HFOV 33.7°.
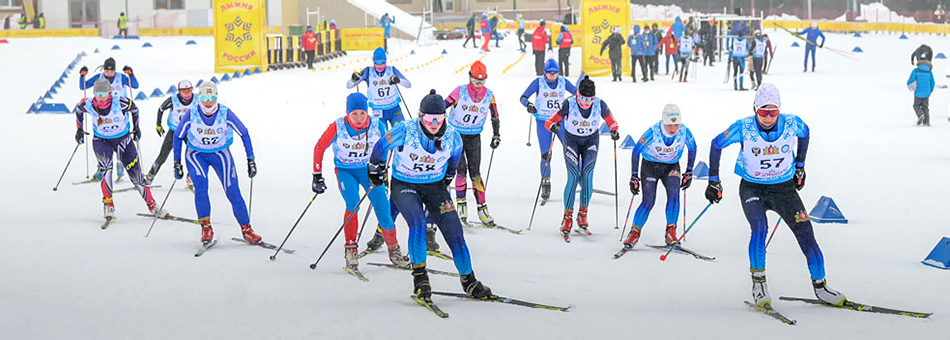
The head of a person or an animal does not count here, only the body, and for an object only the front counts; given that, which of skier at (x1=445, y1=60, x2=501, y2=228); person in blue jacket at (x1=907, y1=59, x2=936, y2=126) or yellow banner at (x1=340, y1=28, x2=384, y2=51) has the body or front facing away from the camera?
the person in blue jacket

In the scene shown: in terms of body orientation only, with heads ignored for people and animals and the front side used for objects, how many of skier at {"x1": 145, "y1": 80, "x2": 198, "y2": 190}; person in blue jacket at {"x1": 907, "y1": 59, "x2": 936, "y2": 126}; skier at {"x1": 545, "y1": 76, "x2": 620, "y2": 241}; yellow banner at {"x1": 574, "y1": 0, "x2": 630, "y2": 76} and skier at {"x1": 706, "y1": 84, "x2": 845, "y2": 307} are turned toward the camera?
4

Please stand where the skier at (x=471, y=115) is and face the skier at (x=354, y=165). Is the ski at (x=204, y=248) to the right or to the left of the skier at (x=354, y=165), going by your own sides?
right

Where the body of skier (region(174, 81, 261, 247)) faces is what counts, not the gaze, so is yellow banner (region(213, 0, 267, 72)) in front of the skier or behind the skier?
behind

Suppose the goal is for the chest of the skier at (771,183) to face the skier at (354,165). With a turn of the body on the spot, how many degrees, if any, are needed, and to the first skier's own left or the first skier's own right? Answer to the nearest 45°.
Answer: approximately 90° to the first skier's own right

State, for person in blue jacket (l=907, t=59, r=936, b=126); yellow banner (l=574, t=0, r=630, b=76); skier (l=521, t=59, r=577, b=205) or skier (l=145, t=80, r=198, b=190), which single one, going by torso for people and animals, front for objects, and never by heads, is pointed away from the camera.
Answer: the person in blue jacket

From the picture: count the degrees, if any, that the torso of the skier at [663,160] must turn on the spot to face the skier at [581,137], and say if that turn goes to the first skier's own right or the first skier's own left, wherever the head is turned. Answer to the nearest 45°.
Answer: approximately 135° to the first skier's own right

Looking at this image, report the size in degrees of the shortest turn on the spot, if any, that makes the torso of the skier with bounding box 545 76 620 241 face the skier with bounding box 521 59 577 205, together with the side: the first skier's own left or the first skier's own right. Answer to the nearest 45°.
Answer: approximately 180°

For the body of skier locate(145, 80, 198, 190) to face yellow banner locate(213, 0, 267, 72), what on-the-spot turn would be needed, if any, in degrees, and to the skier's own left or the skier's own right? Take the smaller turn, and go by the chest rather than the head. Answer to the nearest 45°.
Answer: approximately 180°

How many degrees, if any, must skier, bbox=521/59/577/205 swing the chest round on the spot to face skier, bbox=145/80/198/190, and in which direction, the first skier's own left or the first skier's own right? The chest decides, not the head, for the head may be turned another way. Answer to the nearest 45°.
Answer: approximately 90° to the first skier's own right

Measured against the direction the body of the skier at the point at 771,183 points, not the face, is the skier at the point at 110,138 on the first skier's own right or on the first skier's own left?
on the first skier's own right

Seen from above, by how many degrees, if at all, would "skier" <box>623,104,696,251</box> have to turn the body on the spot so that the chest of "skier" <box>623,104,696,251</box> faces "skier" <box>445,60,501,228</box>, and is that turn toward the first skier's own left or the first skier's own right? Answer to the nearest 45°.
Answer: approximately 135° to the first skier's own right

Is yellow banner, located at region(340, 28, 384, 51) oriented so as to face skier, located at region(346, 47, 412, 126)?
yes

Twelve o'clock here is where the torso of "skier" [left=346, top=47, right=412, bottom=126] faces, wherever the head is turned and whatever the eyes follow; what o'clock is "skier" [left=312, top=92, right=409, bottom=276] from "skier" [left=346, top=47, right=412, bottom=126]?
"skier" [left=312, top=92, right=409, bottom=276] is roughly at 12 o'clock from "skier" [left=346, top=47, right=412, bottom=126].

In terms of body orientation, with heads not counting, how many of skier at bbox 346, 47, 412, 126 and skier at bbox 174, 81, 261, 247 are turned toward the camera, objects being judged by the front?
2
